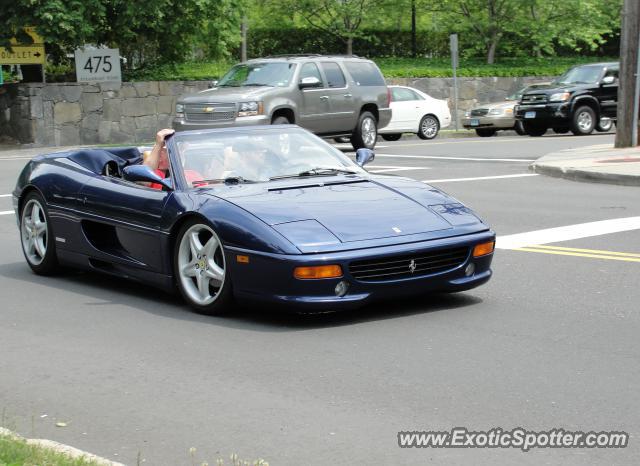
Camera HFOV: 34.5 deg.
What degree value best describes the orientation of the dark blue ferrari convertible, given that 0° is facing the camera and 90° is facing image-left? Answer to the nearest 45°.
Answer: approximately 315°

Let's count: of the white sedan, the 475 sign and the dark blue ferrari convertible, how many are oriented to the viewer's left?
1

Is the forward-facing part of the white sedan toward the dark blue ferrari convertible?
no

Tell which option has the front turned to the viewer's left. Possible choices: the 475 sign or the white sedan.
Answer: the white sedan

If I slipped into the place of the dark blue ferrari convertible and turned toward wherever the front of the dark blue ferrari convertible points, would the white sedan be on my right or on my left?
on my left

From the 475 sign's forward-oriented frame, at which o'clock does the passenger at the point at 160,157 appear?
The passenger is roughly at 12 o'clock from the 475 sign.

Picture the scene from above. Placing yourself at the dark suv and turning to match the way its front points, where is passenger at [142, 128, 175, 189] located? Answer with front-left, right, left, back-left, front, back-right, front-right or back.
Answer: front-left

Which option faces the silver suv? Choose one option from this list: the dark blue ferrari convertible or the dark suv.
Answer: the dark suv

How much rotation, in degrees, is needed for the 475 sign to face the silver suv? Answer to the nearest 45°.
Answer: approximately 45° to its left

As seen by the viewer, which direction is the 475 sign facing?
toward the camera

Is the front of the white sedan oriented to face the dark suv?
no

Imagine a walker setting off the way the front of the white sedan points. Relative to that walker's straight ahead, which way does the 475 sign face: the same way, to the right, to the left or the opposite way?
to the left

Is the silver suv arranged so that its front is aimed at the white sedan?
no

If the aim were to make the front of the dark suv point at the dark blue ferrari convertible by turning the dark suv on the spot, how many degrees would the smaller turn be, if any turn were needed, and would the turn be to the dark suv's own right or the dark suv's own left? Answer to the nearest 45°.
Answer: approximately 45° to the dark suv's own left

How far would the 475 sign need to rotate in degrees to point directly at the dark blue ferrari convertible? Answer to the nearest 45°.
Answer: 0° — it already faces it

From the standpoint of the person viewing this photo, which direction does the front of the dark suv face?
facing the viewer and to the left of the viewer

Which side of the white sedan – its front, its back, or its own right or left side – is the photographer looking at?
left

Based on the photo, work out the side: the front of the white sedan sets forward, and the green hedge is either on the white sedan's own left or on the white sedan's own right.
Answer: on the white sedan's own right

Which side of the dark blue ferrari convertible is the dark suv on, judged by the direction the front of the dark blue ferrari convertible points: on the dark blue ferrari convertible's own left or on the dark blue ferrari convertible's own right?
on the dark blue ferrari convertible's own left
